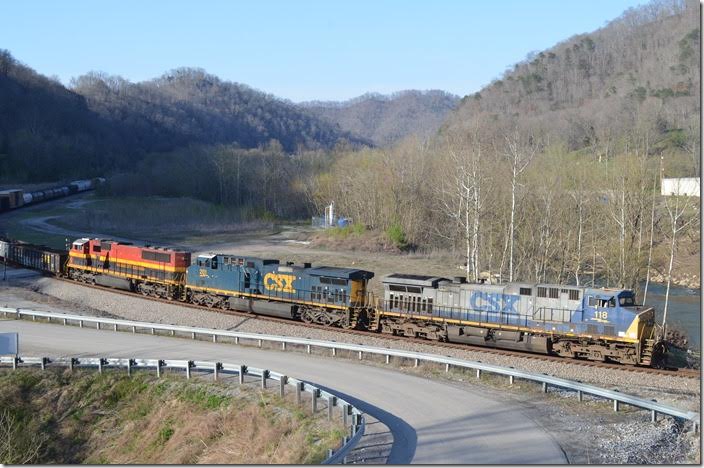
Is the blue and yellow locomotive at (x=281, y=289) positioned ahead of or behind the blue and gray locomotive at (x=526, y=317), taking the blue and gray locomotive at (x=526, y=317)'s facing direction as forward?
behind

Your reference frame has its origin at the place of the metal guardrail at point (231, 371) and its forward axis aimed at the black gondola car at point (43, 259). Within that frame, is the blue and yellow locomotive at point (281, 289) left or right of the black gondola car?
right

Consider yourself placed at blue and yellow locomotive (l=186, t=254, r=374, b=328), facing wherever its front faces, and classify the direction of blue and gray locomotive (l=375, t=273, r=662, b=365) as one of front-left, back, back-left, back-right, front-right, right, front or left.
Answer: back

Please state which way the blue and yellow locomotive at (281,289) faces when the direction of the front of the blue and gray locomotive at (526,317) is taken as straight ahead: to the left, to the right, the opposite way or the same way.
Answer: the opposite way

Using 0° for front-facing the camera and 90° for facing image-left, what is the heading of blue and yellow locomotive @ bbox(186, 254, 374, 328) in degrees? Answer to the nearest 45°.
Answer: approximately 135°

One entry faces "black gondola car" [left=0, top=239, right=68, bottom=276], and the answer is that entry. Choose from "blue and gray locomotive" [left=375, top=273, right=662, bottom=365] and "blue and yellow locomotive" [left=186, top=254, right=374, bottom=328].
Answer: "blue and yellow locomotive" [left=186, top=254, right=374, bottom=328]

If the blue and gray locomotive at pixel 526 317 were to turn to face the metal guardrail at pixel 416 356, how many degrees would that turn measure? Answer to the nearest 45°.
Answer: approximately 90° to its right

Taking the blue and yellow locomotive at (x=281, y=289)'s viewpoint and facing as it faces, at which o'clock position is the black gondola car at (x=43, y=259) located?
The black gondola car is roughly at 12 o'clock from the blue and yellow locomotive.

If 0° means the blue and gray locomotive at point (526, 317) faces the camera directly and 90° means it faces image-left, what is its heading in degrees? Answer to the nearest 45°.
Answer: approximately 315°

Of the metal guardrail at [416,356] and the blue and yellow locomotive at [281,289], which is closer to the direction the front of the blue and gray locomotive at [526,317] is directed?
the metal guardrail

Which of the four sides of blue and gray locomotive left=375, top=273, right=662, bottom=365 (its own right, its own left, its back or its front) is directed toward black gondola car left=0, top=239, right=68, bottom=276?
back
